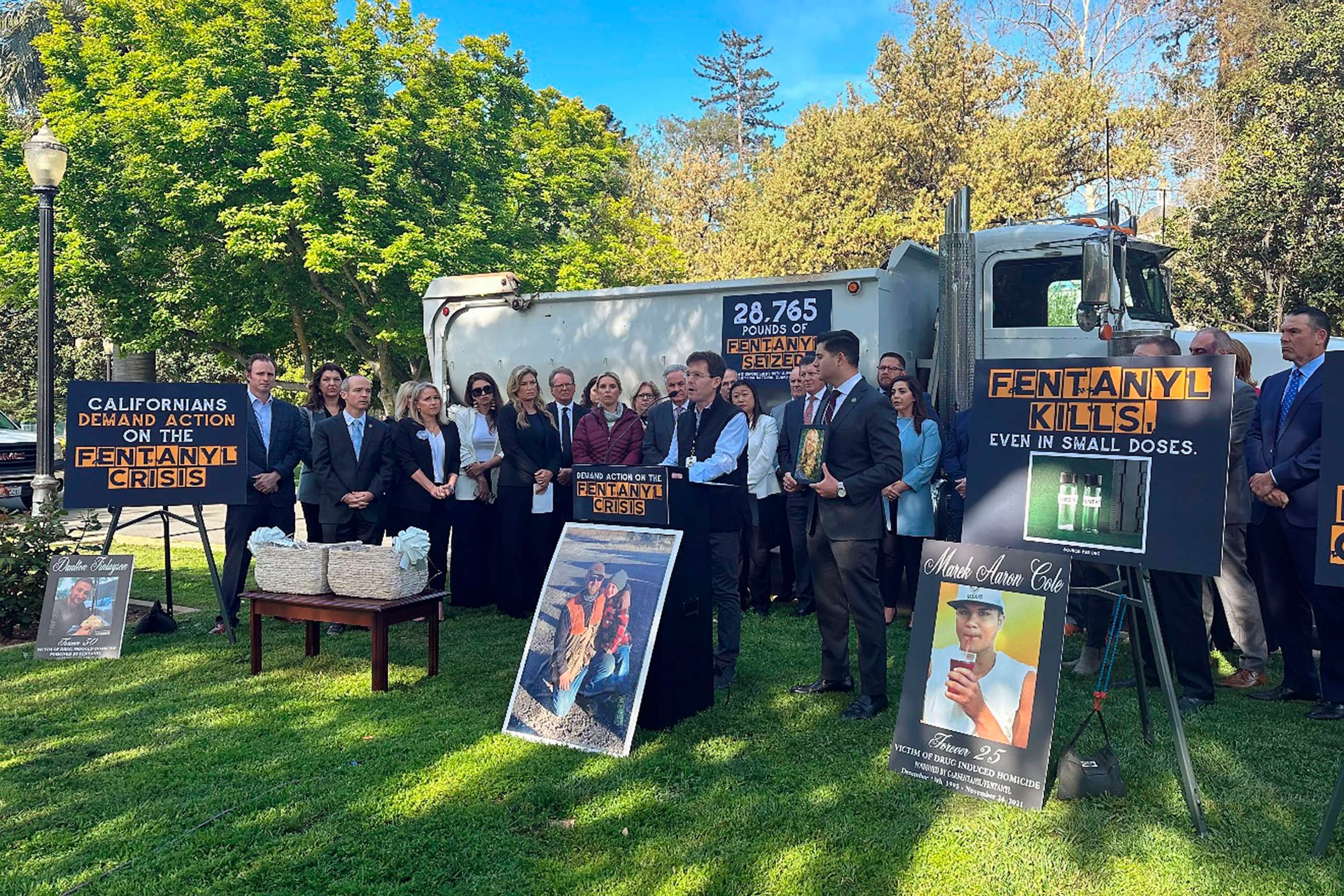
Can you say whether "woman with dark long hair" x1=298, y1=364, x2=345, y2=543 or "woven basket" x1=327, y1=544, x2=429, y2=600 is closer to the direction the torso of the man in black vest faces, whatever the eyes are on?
the woven basket

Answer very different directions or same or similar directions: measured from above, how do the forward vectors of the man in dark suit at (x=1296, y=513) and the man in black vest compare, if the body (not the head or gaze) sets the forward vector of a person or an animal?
same or similar directions

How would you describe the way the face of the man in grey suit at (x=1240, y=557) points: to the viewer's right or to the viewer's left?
to the viewer's left

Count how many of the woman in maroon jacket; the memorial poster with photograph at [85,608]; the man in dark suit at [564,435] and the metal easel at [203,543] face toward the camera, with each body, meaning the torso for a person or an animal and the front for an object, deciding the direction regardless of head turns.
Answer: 4

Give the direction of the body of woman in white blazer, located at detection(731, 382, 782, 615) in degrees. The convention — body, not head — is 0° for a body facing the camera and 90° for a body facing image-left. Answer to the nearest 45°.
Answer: approximately 45°

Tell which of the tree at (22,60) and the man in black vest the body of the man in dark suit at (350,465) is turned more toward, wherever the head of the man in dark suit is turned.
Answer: the man in black vest

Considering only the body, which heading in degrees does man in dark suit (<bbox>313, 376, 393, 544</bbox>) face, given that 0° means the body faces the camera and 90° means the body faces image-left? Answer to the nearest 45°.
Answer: approximately 0°

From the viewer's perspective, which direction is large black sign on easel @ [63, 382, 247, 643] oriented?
toward the camera

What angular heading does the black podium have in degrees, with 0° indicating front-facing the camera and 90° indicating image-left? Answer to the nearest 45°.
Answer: approximately 45°

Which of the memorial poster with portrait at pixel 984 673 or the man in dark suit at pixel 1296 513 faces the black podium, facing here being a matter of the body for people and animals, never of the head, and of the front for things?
the man in dark suit

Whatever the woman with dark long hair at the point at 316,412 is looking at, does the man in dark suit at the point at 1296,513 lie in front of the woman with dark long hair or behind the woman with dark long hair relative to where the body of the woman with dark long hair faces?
in front

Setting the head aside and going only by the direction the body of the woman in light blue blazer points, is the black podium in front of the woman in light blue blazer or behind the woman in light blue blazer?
in front

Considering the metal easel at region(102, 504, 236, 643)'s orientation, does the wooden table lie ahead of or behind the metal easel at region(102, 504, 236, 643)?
ahead

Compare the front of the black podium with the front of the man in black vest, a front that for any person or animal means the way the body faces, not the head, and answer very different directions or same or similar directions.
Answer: same or similar directions

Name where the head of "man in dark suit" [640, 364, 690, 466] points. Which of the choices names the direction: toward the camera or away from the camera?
toward the camera

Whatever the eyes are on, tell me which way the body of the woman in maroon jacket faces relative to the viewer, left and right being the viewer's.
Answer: facing the viewer

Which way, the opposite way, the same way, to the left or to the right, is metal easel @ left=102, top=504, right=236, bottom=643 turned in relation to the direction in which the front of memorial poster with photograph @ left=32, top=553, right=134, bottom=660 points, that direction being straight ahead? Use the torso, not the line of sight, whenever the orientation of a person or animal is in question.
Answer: the same way

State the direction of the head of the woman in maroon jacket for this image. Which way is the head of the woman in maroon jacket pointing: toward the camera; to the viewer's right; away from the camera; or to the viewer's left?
toward the camera

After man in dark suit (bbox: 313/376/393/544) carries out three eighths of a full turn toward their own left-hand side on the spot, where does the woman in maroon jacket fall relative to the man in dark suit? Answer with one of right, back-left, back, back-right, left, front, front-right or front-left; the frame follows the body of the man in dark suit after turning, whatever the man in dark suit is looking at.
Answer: front-right
